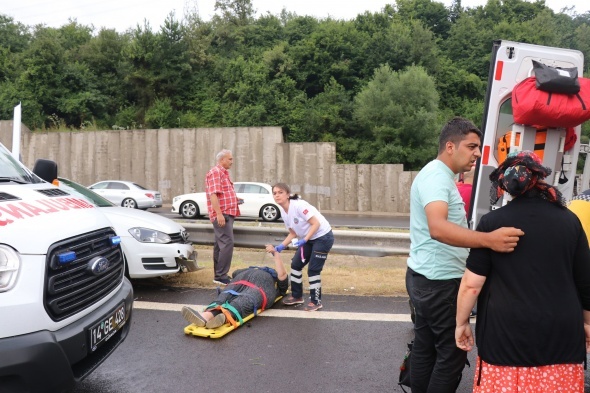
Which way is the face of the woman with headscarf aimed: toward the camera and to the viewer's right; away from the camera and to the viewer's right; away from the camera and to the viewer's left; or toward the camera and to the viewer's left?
away from the camera and to the viewer's left

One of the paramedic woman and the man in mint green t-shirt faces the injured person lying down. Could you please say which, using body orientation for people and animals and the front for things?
the paramedic woman

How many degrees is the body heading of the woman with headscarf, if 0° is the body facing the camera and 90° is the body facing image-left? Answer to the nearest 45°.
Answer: approximately 180°

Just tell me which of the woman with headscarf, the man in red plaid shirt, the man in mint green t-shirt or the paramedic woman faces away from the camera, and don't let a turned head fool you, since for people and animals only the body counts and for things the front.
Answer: the woman with headscarf

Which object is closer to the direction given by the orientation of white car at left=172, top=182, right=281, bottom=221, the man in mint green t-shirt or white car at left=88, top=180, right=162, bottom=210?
the white car

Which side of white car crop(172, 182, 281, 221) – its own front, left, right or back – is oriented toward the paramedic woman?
left

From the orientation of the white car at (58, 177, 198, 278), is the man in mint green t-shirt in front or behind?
in front

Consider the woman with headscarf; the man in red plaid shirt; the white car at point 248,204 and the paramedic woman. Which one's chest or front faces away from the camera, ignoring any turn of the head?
the woman with headscarf

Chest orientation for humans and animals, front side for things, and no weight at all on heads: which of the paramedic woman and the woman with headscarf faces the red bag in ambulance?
the woman with headscarf

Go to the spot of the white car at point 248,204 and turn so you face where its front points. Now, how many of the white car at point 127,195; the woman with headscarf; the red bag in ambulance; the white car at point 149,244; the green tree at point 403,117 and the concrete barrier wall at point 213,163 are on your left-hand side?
3

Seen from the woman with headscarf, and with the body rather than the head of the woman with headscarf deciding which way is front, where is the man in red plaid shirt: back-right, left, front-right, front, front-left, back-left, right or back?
front-left

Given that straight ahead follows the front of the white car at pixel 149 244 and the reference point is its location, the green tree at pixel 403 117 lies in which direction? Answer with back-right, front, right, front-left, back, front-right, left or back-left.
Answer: left

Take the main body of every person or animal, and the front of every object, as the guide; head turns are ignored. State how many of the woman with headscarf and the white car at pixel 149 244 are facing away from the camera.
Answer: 1

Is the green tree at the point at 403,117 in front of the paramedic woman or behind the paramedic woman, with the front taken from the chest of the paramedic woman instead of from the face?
behind

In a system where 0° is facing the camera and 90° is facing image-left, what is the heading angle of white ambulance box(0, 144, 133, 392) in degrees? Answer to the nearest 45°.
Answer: approximately 315°

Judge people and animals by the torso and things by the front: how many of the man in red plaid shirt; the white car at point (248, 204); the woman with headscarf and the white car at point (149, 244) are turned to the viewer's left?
1

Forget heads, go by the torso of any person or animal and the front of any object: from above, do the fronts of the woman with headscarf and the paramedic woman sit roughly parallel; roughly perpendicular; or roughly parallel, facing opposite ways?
roughly parallel, facing opposite ways

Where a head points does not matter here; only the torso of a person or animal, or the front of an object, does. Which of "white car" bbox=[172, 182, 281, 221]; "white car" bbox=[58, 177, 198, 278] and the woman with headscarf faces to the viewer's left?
"white car" bbox=[172, 182, 281, 221]

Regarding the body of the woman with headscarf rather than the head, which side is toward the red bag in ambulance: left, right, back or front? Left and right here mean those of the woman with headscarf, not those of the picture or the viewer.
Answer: front

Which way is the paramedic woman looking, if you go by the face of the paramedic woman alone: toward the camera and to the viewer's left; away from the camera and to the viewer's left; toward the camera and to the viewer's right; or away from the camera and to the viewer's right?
toward the camera and to the viewer's left
